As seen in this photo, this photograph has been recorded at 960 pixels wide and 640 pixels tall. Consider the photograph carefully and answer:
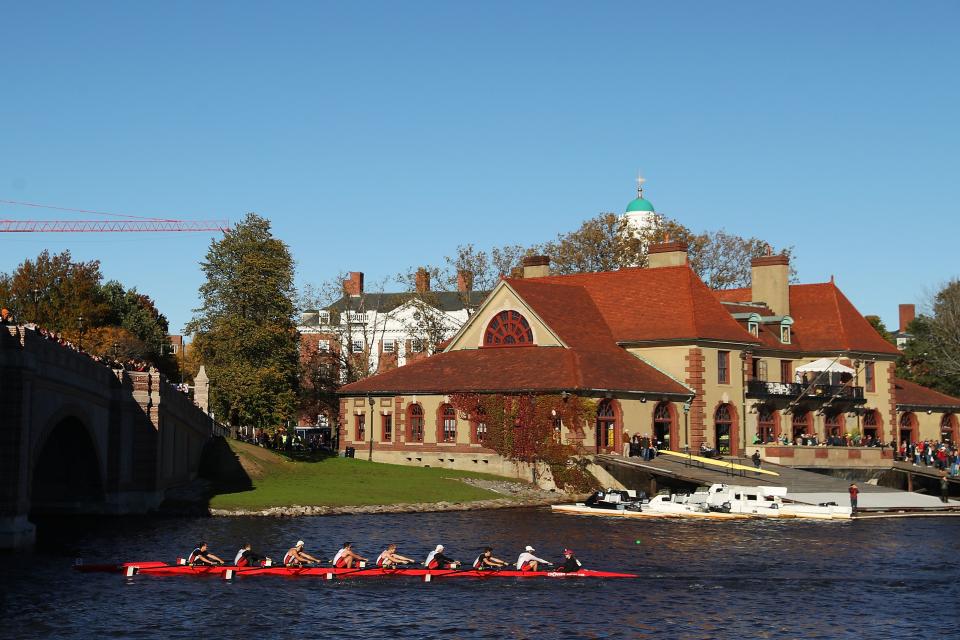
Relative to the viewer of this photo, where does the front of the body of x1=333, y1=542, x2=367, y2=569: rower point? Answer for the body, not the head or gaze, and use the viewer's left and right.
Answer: facing to the right of the viewer

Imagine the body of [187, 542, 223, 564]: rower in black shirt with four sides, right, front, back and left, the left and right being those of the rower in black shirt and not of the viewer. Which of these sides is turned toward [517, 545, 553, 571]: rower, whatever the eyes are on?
front

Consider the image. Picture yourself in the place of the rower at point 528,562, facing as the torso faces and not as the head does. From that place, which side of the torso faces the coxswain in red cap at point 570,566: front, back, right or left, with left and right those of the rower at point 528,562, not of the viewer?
front

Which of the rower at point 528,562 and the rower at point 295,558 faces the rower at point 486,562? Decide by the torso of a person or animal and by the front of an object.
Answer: the rower at point 295,558

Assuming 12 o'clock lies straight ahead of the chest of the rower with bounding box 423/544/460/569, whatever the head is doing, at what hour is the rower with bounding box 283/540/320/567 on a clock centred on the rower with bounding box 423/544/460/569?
the rower with bounding box 283/540/320/567 is roughly at 6 o'clock from the rower with bounding box 423/544/460/569.

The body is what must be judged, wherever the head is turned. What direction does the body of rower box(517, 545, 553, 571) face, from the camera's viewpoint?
to the viewer's right

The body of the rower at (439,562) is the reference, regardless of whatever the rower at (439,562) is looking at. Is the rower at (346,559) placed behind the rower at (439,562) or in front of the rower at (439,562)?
behind

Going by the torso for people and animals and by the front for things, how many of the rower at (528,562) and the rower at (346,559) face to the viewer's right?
2

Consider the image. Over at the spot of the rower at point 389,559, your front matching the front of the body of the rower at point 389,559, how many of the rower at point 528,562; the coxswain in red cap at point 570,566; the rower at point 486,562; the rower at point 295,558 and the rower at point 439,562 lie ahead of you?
4

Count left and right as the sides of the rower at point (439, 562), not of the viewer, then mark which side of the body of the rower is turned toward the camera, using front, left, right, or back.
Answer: right

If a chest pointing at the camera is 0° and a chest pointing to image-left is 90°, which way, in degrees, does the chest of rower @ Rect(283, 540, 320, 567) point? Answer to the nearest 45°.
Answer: approximately 270°

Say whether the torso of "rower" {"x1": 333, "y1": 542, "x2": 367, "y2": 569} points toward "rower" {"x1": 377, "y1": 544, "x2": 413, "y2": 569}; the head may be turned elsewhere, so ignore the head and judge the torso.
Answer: yes

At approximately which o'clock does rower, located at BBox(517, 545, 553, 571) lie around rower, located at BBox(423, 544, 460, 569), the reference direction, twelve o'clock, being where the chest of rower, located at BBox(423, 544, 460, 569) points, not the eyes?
rower, located at BBox(517, 545, 553, 571) is roughly at 12 o'clock from rower, located at BBox(423, 544, 460, 569).
